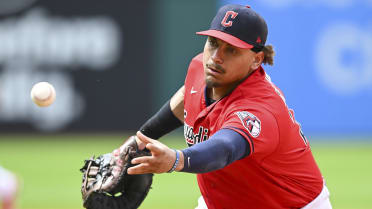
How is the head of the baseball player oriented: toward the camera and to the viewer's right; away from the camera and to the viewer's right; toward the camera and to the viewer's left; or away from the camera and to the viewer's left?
toward the camera and to the viewer's left

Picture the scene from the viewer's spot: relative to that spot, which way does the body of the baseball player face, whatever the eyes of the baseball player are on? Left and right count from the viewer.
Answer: facing the viewer and to the left of the viewer
